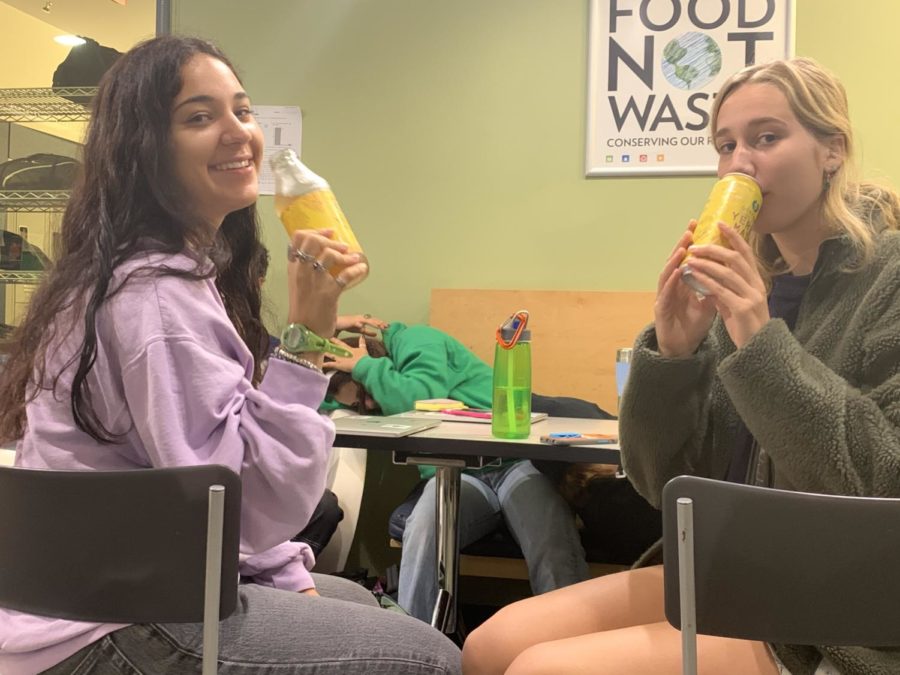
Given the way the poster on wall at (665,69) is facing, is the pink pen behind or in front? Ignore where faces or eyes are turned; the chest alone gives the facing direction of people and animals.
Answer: in front

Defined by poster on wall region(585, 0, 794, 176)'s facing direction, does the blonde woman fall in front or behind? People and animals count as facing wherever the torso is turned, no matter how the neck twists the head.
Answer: in front

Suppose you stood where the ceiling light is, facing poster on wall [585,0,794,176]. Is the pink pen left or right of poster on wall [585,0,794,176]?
right

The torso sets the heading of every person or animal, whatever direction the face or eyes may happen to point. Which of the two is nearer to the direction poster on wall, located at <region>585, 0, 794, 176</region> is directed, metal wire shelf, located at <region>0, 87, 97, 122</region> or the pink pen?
the pink pen

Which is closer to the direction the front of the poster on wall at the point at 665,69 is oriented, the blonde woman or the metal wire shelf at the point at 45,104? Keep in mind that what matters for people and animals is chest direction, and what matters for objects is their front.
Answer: the blonde woman

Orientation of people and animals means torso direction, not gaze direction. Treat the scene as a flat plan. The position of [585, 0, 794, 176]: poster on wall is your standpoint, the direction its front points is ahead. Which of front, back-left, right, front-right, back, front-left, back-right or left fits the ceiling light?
right

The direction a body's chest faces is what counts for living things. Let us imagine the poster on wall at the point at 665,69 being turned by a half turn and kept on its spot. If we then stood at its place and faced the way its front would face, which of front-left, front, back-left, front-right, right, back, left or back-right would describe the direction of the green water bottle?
back

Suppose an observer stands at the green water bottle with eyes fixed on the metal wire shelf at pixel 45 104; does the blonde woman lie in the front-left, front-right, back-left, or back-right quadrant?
back-left

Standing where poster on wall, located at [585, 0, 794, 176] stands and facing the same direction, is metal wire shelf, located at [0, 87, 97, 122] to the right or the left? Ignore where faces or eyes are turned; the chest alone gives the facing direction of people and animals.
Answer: on its right

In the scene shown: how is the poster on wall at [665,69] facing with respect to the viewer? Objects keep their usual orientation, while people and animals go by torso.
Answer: toward the camera
